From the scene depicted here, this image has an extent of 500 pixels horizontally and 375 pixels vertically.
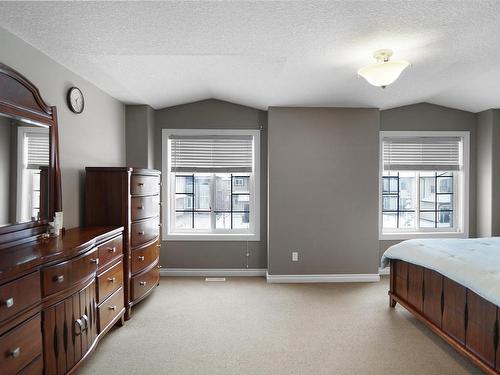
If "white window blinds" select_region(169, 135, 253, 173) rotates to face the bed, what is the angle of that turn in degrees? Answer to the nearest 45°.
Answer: approximately 45° to its left

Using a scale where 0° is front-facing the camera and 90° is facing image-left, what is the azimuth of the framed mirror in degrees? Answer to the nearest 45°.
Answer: approximately 315°

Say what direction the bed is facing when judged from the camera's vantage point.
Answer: facing the viewer and to the left of the viewer

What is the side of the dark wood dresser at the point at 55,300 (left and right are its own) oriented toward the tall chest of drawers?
left

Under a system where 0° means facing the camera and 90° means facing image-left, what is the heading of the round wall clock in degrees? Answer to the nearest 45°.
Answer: approximately 315°

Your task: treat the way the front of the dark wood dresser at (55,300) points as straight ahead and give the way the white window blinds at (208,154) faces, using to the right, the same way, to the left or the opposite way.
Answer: to the right

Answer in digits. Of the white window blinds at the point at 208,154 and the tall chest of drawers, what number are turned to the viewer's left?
0

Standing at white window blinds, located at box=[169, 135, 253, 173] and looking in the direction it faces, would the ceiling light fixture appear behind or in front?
in front

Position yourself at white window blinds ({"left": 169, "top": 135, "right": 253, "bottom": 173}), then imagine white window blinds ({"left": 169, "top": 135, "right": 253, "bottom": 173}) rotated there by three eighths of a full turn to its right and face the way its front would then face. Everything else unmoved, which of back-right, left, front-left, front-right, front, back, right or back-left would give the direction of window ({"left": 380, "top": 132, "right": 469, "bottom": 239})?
back-right

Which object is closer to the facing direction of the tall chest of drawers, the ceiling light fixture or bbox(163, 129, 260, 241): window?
the ceiling light fixture

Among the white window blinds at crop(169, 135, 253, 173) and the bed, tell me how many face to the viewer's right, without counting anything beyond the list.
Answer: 0

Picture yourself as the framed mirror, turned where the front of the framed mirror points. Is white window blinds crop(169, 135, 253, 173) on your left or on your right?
on your left
